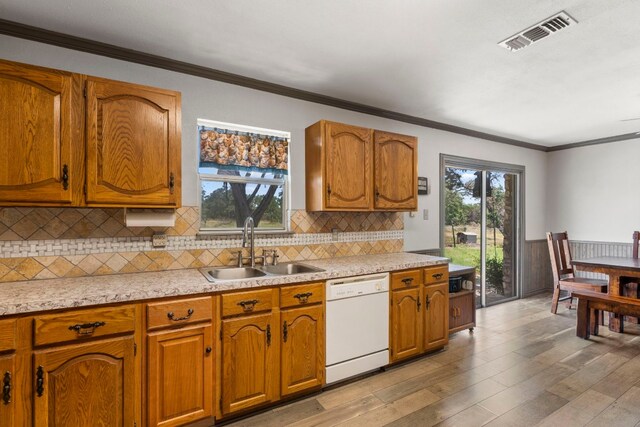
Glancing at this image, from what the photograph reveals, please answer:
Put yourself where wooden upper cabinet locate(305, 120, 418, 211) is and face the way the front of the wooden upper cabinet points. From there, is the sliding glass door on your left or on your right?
on your left

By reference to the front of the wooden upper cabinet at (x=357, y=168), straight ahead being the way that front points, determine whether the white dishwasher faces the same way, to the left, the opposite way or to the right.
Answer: the same way

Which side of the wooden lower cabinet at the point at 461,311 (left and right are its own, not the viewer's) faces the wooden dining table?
left

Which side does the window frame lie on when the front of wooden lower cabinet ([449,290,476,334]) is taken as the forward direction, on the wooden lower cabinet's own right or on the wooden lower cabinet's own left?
on the wooden lower cabinet's own right

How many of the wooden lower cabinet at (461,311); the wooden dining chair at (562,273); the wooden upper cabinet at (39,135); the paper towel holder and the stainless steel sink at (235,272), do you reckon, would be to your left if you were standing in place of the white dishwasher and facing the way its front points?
2

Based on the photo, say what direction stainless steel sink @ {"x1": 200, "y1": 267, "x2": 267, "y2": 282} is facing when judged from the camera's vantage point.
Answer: facing the viewer and to the right of the viewer

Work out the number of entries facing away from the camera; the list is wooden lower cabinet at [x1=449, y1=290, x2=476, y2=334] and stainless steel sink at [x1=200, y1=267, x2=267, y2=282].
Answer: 0

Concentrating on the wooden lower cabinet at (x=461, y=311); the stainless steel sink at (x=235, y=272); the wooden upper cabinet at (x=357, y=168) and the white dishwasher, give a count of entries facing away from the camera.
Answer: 0

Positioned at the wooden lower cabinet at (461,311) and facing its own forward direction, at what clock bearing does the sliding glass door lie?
The sliding glass door is roughly at 8 o'clock from the wooden lower cabinet.

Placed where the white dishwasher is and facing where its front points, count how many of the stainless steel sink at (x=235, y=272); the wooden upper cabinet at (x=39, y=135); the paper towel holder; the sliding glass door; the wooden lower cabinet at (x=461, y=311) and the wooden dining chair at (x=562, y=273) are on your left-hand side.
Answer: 3

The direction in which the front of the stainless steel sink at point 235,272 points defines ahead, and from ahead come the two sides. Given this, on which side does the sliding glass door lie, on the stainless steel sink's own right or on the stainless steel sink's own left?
on the stainless steel sink's own left

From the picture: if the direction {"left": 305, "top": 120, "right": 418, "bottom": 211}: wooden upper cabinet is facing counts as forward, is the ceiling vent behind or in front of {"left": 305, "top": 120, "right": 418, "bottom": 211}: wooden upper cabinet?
in front

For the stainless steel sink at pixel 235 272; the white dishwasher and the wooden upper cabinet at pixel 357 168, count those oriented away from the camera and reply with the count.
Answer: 0

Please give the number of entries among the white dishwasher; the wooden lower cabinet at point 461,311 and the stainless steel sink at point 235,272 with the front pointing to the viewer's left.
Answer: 0

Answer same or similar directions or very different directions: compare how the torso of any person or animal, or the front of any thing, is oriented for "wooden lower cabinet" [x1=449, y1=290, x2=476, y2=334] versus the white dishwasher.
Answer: same or similar directions

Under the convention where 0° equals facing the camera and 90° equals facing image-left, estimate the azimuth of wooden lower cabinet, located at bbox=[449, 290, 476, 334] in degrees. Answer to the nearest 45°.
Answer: approximately 315°

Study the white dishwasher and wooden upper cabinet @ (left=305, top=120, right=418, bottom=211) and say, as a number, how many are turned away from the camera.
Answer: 0

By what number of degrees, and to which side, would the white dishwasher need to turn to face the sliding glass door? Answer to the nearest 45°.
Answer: approximately 90° to its left

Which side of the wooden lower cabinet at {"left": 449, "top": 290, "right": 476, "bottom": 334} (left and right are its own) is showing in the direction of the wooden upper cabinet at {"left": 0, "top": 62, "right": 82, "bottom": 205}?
right
